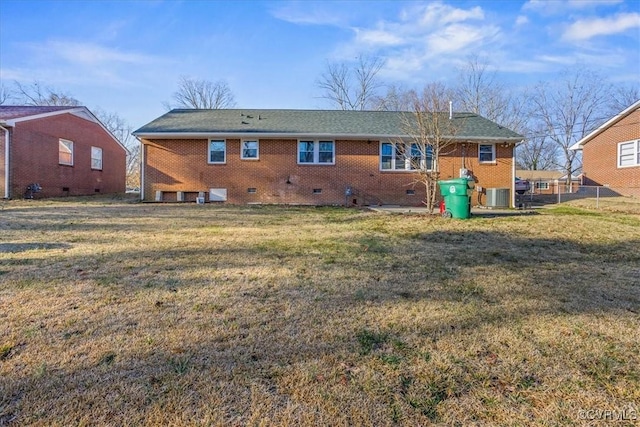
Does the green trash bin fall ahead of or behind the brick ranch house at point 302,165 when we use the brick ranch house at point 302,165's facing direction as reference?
behind

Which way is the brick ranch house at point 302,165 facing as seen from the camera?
away from the camera

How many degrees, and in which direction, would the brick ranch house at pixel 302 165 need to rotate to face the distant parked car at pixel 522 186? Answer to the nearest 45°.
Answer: approximately 45° to its right

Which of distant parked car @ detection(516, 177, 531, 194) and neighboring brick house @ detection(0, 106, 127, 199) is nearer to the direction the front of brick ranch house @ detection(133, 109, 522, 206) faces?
the distant parked car

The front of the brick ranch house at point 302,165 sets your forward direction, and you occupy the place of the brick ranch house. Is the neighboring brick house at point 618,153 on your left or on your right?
on your right

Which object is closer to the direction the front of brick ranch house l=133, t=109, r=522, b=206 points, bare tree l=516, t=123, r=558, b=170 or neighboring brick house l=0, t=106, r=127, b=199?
the bare tree

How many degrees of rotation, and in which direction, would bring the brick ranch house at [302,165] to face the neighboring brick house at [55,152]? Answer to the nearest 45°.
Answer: approximately 90° to its left
